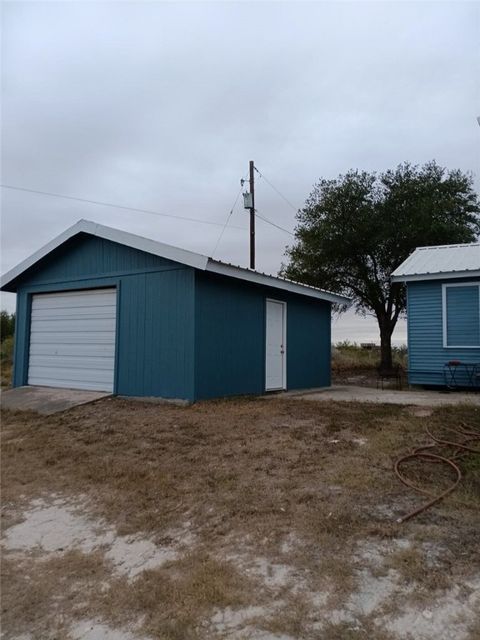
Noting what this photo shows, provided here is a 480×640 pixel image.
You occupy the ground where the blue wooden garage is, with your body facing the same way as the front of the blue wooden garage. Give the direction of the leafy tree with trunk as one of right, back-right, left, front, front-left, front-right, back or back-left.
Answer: back

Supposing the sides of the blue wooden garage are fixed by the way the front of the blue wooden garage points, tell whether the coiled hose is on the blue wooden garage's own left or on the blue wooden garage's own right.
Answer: on the blue wooden garage's own left

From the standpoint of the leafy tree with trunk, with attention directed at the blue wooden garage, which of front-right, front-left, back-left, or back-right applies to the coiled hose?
front-left

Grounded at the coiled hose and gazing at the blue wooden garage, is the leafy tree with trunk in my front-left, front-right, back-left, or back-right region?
front-right

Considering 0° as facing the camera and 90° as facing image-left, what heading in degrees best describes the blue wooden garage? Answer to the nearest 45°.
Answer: approximately 45°

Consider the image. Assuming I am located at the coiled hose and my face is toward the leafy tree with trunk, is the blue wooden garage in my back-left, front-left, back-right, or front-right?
front-left

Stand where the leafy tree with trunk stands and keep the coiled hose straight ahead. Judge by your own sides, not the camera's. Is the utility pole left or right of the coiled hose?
right
